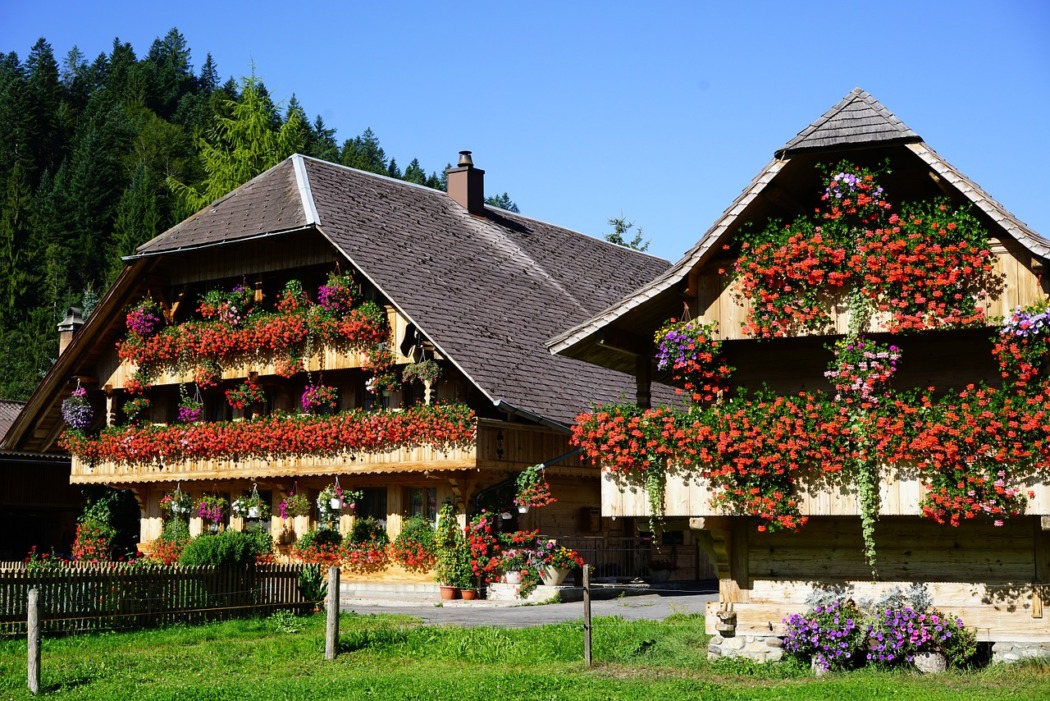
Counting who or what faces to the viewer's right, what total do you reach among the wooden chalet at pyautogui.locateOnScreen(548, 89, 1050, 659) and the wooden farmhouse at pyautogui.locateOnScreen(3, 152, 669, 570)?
0

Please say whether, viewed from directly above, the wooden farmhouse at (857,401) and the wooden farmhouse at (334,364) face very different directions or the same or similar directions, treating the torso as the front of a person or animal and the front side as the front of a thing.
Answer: same or similar directions

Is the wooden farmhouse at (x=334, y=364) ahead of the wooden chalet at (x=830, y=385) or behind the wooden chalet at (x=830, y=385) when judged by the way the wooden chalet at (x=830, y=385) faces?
behind

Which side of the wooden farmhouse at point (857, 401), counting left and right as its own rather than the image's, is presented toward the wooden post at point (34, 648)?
right

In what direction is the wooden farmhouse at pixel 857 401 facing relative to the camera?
toward the camera

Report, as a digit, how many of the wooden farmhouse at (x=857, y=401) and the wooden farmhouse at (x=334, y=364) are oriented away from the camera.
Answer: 0

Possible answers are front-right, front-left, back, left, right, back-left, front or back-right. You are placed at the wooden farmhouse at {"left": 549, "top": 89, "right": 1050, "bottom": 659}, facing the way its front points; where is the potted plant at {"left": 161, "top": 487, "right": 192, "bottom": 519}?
back-right

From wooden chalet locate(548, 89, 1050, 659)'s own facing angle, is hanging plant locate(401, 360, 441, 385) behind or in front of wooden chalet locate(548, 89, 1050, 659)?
behind

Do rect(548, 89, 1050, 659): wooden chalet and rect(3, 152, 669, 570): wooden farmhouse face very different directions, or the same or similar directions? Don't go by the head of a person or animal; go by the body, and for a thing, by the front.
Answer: same or similar directions

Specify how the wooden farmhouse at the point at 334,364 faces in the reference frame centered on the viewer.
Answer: facing the viewer and to the left of the viewer

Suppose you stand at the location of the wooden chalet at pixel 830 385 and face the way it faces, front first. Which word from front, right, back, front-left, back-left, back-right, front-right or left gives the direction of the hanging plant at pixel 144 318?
back-right
